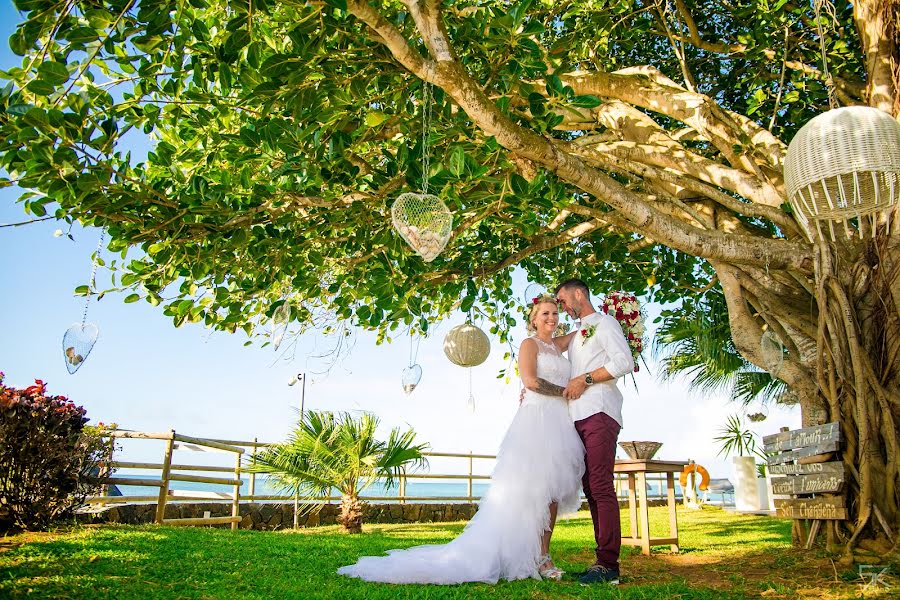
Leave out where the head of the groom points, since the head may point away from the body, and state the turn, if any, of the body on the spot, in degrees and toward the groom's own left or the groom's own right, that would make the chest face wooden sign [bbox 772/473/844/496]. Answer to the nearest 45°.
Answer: approximately 180°

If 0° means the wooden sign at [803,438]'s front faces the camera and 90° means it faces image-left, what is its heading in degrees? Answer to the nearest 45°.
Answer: approximately 0°

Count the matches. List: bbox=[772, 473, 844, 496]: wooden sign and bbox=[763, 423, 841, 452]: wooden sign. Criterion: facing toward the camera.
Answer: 2

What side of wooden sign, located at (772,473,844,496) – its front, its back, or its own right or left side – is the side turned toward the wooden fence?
right

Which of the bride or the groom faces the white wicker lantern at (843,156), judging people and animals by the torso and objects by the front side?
the bride

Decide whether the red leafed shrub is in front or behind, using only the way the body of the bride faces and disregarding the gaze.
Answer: behind

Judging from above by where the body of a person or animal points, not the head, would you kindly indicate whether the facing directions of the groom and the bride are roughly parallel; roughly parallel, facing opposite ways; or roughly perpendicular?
roughly perpendicular

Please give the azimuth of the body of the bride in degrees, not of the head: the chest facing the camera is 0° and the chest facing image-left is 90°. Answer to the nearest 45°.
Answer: approximately 315°
